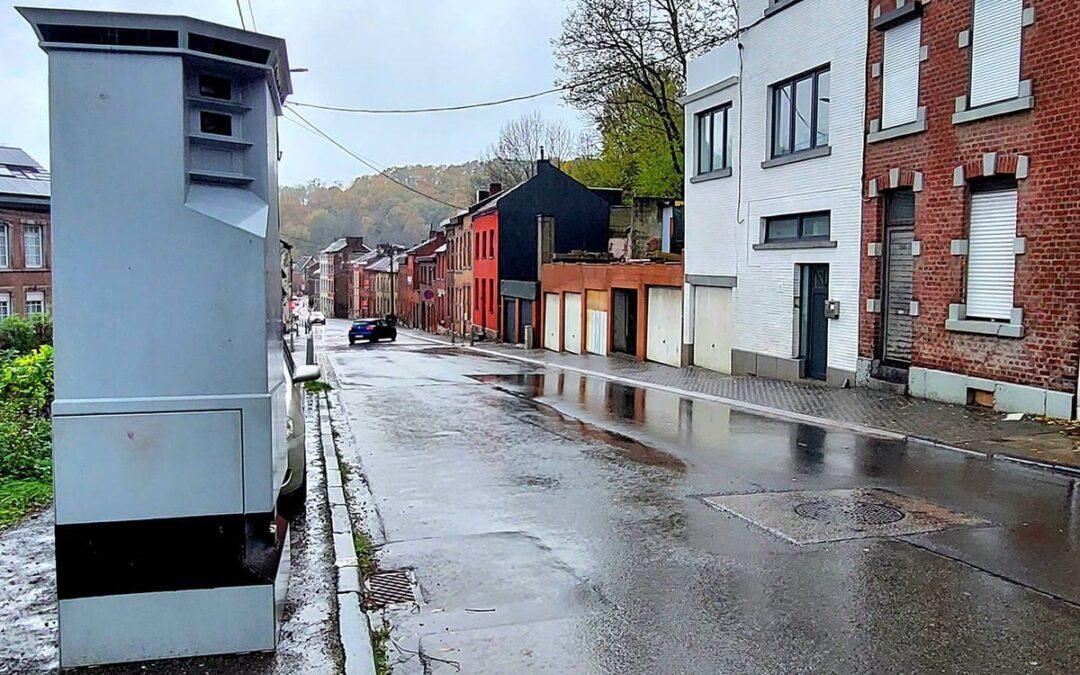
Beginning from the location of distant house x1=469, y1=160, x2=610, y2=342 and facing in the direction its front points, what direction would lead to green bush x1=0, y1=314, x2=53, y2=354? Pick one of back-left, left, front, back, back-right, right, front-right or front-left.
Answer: front-left

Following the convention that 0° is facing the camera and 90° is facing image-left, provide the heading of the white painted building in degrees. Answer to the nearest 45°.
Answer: approximately 45°

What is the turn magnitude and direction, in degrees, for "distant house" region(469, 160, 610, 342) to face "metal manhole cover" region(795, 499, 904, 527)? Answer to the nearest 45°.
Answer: approximately 90° to its left

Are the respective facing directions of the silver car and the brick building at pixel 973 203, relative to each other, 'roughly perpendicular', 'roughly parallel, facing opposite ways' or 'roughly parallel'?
roughly perpendicular

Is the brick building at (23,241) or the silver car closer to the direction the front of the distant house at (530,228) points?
the brick building

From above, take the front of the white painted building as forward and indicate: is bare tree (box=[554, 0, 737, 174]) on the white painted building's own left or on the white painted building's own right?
on the white painted building's own right

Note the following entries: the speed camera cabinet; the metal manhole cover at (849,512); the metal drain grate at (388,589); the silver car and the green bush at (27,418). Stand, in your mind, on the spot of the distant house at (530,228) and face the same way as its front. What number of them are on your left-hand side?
5

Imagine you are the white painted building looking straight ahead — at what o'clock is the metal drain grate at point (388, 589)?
The metal drain grate is roughly at 11 o'clock from the white painted building.

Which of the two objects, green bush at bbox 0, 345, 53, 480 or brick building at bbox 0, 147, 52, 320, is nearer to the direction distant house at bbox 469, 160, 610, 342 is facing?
the brick building

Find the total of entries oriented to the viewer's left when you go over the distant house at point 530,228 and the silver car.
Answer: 1

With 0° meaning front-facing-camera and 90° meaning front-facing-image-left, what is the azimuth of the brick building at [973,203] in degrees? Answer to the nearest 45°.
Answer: approximately 45°

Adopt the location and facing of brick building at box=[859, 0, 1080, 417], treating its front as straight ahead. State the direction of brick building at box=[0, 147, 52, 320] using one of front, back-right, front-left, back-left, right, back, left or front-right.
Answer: front-right

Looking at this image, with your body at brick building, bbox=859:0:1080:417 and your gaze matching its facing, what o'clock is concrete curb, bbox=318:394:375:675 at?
The concrete curb is roughly at 11 o'clock from the brick building.

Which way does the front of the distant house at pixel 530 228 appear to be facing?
to the viewer's left
